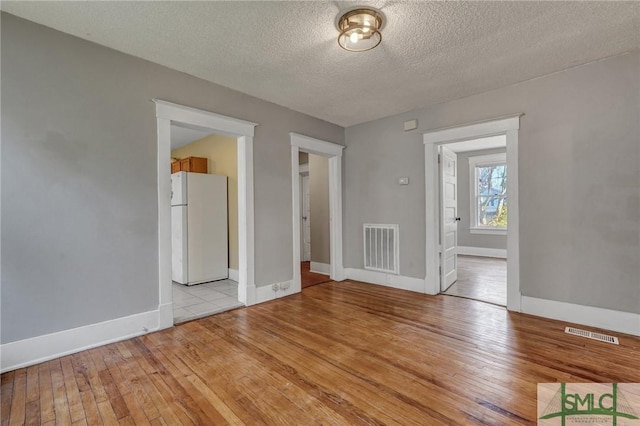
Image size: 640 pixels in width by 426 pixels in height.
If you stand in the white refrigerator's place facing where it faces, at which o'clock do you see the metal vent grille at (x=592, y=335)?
The metal vent grille is roughly at 9 o'clock from the white refrigerator.

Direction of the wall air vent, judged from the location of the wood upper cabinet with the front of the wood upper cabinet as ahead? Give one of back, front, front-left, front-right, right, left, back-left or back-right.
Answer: left

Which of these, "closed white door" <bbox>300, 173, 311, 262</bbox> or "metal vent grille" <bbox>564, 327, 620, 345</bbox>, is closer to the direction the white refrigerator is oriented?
the metal vent grille

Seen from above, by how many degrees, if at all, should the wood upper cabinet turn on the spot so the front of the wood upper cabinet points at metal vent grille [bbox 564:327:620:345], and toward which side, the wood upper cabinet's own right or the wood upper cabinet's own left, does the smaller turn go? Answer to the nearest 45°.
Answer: approximately 90° to the wood upper cabinet's own left

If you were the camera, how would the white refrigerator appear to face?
facing the viewer and to the left of the viewer

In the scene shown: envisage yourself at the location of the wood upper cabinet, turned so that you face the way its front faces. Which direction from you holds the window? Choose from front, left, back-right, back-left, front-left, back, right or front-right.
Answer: back-left

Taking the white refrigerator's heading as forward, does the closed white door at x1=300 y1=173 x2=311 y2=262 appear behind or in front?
behind

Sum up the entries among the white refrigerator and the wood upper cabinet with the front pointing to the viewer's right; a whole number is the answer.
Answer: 0

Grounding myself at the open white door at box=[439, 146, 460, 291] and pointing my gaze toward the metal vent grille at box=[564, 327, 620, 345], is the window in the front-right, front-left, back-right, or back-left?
back-left
